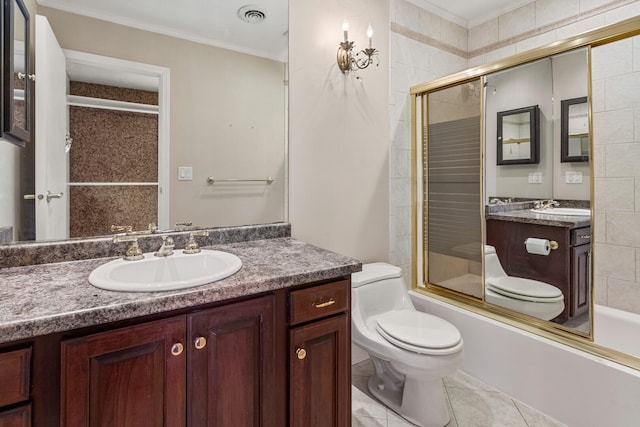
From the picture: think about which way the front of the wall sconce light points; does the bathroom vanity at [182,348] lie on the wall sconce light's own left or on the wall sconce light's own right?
on the wall sconce light's own right

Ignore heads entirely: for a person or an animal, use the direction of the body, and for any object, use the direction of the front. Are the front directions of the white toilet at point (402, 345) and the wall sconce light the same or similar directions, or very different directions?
same or similar directions

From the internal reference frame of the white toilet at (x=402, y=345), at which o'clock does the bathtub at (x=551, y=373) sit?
The bathtub is roughly at 10 o'clock from the white toilet.

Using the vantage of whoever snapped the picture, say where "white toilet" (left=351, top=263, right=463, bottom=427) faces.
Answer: facing the viewer and to the right of the viewer

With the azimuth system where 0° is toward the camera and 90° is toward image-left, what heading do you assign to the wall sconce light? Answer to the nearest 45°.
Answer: approximately 315°

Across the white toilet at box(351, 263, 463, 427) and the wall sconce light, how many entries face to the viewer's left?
0
